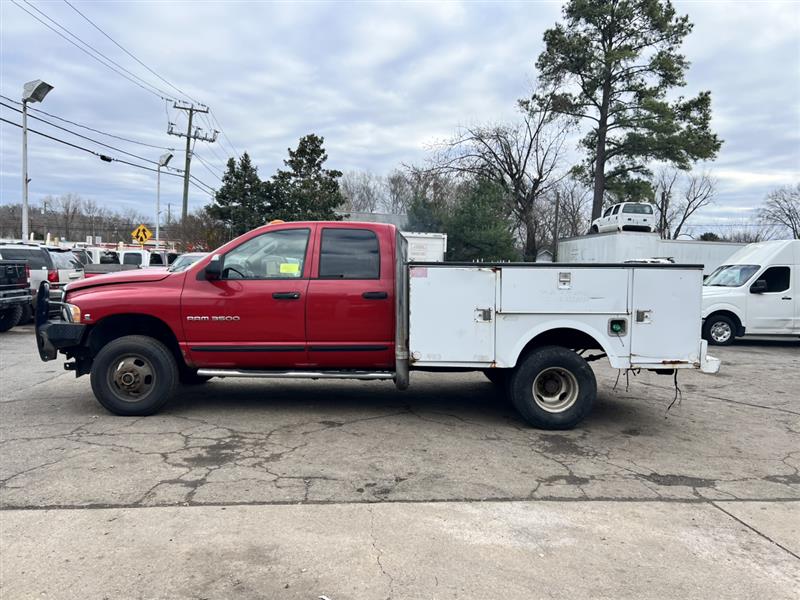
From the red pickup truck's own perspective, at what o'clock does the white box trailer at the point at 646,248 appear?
The white box trailer is roughly at 4 o'clock from the red pickup truck.

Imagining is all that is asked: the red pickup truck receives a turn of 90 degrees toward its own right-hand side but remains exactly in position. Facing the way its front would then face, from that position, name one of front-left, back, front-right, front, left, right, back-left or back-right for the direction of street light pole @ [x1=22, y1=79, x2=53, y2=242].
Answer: front-left

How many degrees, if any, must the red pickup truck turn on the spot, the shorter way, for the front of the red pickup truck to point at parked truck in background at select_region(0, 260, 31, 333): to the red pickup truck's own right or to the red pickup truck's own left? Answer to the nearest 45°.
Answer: approximately 45° to the red pickup truck's own right

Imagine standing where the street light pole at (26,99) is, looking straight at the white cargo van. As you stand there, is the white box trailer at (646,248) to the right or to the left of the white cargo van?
left

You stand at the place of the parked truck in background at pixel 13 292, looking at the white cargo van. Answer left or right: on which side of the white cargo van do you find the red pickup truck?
right

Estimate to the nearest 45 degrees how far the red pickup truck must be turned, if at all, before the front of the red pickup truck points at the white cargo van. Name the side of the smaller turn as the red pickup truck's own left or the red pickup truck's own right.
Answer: approximately 135° to the red pickup truck's own right

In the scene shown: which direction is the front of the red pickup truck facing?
to the viewer's left
